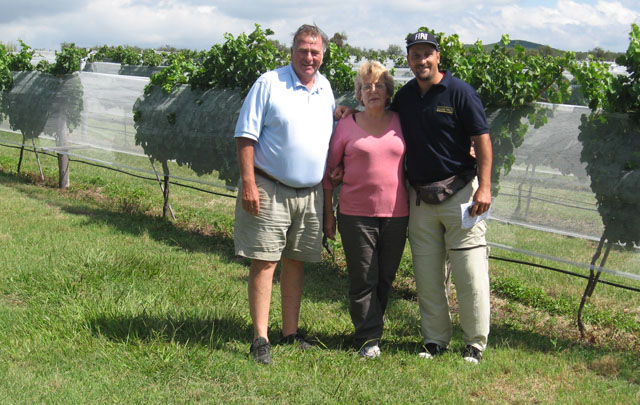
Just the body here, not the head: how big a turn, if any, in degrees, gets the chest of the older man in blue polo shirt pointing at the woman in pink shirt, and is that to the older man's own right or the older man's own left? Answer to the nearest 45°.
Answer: approximately 45° to the older man's own left

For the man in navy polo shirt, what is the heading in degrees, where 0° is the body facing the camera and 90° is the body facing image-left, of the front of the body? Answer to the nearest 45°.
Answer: approximately 0°

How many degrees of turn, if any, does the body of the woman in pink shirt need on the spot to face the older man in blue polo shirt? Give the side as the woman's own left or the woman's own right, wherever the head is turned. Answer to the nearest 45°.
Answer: approximately 90° to the woman's own right

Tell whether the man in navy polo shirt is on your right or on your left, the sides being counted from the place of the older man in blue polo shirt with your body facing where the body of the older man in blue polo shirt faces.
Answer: on your left

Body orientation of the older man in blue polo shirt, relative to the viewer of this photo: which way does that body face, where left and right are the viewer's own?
facing the viewer and to the right of the viewer

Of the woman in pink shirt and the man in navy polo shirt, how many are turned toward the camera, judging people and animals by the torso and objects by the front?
2

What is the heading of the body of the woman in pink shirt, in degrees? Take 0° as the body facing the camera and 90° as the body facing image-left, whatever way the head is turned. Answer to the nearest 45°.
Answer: approximately 0°

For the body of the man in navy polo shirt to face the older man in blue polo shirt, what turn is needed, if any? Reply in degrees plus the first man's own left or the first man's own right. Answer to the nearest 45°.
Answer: approximately 90° to the first man's own right
